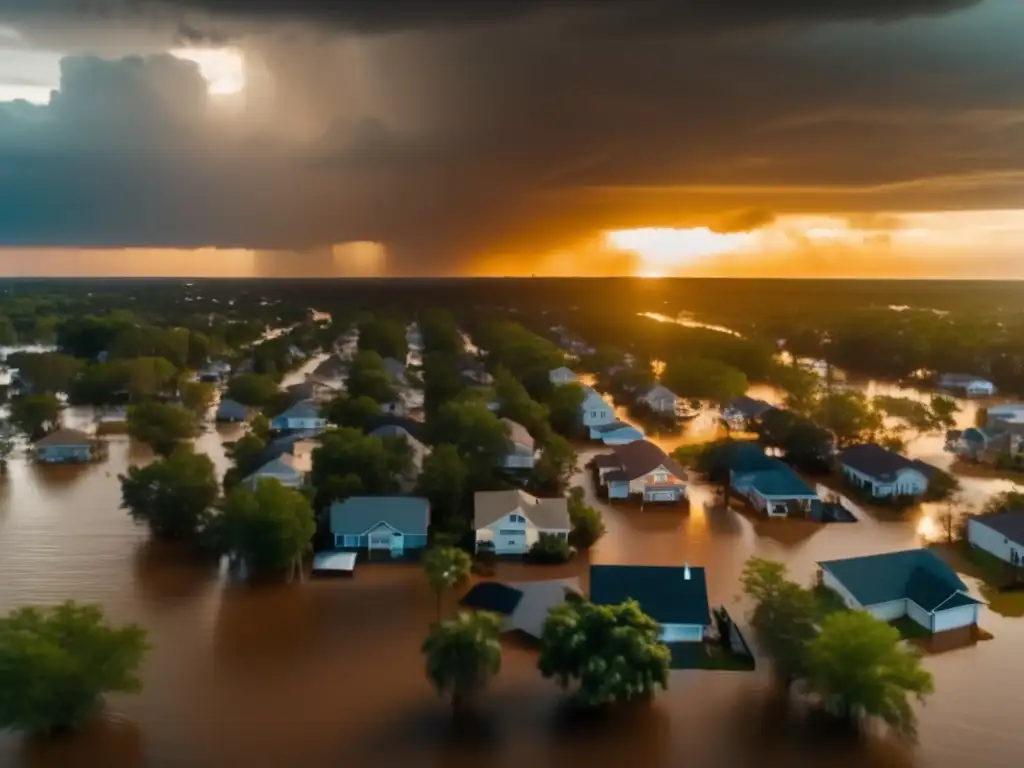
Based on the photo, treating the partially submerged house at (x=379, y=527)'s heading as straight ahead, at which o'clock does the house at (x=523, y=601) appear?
The house is roughly at 11 o'clock from the partially submerged house.

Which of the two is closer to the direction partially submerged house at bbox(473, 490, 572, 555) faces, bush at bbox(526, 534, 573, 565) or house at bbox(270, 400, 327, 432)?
the bush

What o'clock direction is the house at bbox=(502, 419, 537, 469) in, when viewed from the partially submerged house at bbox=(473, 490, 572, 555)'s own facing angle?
The house is roughly at 6 o'clock from the partially submerged house.

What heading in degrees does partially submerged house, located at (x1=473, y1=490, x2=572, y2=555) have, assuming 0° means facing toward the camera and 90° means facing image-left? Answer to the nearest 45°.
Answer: approximately 0°

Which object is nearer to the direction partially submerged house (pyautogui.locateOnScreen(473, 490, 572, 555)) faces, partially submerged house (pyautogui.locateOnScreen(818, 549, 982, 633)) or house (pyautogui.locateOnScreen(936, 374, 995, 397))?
the partially submerged house

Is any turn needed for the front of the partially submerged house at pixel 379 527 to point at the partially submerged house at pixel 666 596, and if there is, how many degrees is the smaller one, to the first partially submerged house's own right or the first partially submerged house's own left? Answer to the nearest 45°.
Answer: approximately 45° to the first partially submerged house's own left

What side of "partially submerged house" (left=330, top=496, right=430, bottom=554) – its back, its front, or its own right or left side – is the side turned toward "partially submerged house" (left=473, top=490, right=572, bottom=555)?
left

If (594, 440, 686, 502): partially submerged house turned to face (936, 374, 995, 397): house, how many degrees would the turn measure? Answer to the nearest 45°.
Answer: approximately 135° to its left

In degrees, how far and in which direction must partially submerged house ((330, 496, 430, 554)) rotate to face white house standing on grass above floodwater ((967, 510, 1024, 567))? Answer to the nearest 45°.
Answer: approximately 90° to its left
